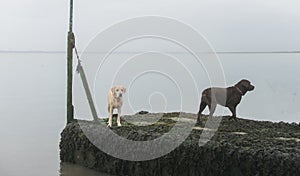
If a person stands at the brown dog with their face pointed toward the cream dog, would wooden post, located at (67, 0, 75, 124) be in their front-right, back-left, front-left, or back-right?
front-right

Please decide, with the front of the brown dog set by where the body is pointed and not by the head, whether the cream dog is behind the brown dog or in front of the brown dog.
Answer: behind

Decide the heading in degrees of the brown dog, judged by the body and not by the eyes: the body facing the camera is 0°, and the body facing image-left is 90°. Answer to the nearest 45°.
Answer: approximately 270°

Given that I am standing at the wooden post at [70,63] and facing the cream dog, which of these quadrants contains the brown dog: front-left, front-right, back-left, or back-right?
front-left

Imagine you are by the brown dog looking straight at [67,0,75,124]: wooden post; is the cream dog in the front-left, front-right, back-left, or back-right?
front-left

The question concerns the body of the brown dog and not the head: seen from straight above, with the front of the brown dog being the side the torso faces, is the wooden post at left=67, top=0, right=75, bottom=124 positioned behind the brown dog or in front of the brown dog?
behind
